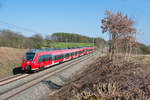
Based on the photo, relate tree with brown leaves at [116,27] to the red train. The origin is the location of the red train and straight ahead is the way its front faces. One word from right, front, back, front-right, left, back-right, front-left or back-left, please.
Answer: back-left

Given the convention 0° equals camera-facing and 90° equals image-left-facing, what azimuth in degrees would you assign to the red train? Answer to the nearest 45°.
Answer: approximately 45°
